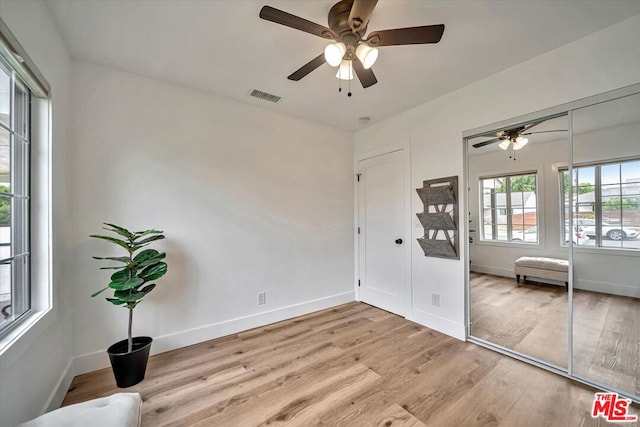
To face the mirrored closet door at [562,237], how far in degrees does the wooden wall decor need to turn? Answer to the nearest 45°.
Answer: approximately 135° to its left

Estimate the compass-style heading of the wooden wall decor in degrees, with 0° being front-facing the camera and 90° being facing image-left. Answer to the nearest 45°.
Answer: approximately 45°

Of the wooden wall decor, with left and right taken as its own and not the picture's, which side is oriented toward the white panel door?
right

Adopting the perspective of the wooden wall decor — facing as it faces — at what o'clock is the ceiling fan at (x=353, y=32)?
The ceiling fan is roughly at 11 o'clock from the wooden wall decor.

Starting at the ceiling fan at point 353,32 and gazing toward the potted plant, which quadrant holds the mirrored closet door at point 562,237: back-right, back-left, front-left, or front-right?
back-right

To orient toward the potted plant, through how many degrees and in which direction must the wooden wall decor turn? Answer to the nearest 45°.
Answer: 0° — it already faces it

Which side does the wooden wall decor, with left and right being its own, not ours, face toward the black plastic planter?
front

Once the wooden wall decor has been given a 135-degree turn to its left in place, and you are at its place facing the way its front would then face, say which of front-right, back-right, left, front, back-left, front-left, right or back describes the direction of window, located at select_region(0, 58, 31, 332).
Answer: back-right

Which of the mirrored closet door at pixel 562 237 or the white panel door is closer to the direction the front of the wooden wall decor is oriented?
the white panel door
